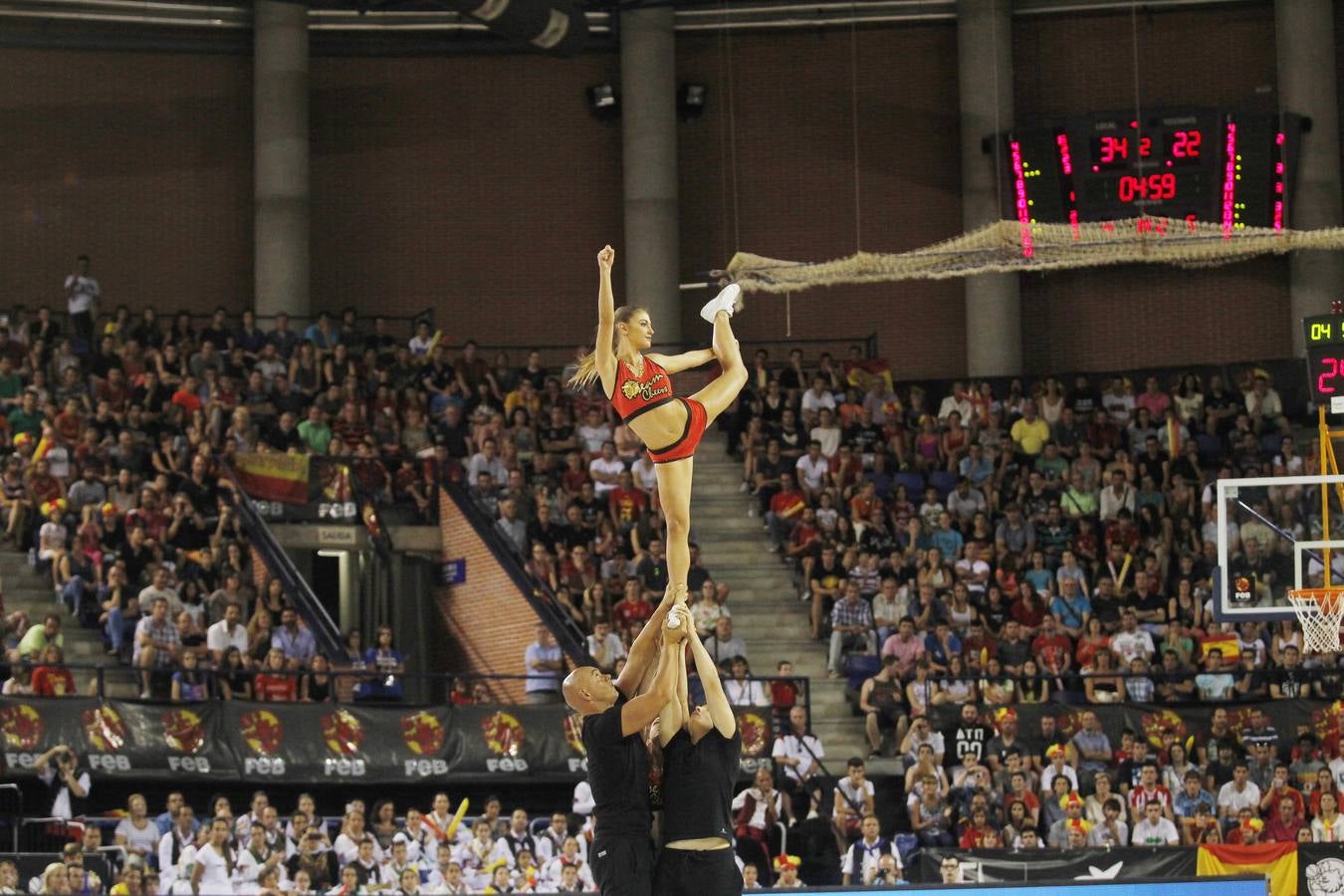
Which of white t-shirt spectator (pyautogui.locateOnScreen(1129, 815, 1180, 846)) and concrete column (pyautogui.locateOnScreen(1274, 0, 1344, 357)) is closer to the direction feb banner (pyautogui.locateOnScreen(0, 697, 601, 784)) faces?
the white t-shirt spectator

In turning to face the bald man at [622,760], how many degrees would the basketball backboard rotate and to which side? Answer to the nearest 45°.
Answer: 0° — it already faces them

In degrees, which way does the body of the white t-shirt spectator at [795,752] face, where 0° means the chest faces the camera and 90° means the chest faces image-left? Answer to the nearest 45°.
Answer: approximately 0°

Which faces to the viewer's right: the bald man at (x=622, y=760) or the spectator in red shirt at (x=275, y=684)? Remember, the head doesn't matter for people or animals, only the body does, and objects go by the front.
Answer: the bald man
